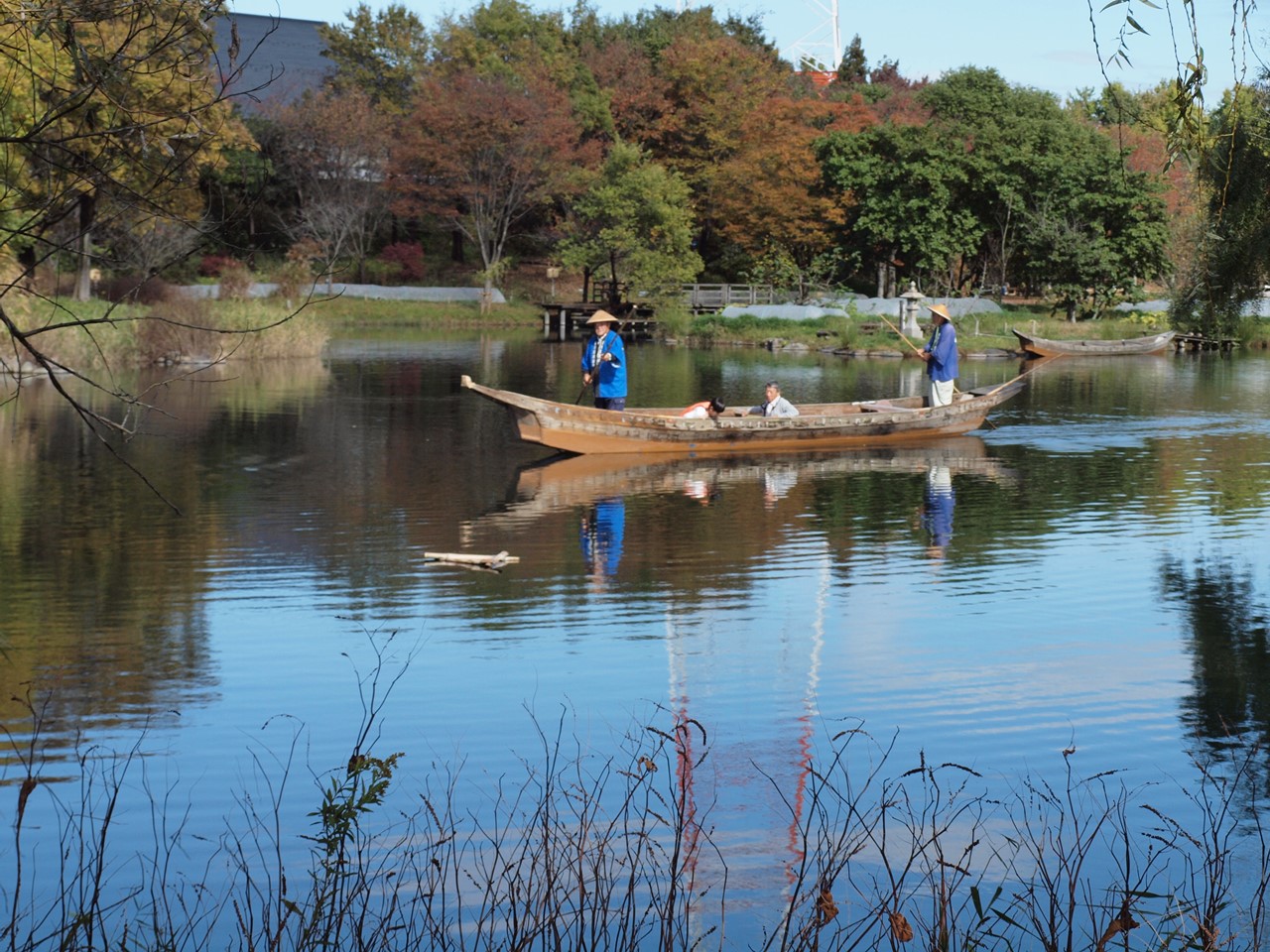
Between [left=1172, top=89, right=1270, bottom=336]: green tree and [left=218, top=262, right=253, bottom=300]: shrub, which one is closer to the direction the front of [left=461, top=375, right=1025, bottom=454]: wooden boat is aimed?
the shrub

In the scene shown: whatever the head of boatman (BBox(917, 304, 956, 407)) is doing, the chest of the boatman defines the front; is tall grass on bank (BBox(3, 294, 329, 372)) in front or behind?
in front

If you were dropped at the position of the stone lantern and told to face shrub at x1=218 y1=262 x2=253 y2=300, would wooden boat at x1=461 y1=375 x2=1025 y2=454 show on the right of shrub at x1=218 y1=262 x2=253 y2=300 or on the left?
left

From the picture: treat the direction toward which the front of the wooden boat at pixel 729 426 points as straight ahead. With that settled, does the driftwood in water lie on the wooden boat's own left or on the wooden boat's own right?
on the wooden boat's own left

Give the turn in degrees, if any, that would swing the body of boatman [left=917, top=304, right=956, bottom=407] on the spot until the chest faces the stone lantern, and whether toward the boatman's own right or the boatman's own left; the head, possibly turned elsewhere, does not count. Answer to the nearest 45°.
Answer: approximately 90° to the boatman's own right

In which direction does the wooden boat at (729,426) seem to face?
to the viewer's left

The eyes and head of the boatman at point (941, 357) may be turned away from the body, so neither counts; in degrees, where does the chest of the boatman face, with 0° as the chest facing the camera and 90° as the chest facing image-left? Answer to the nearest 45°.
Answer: approximately 90°
